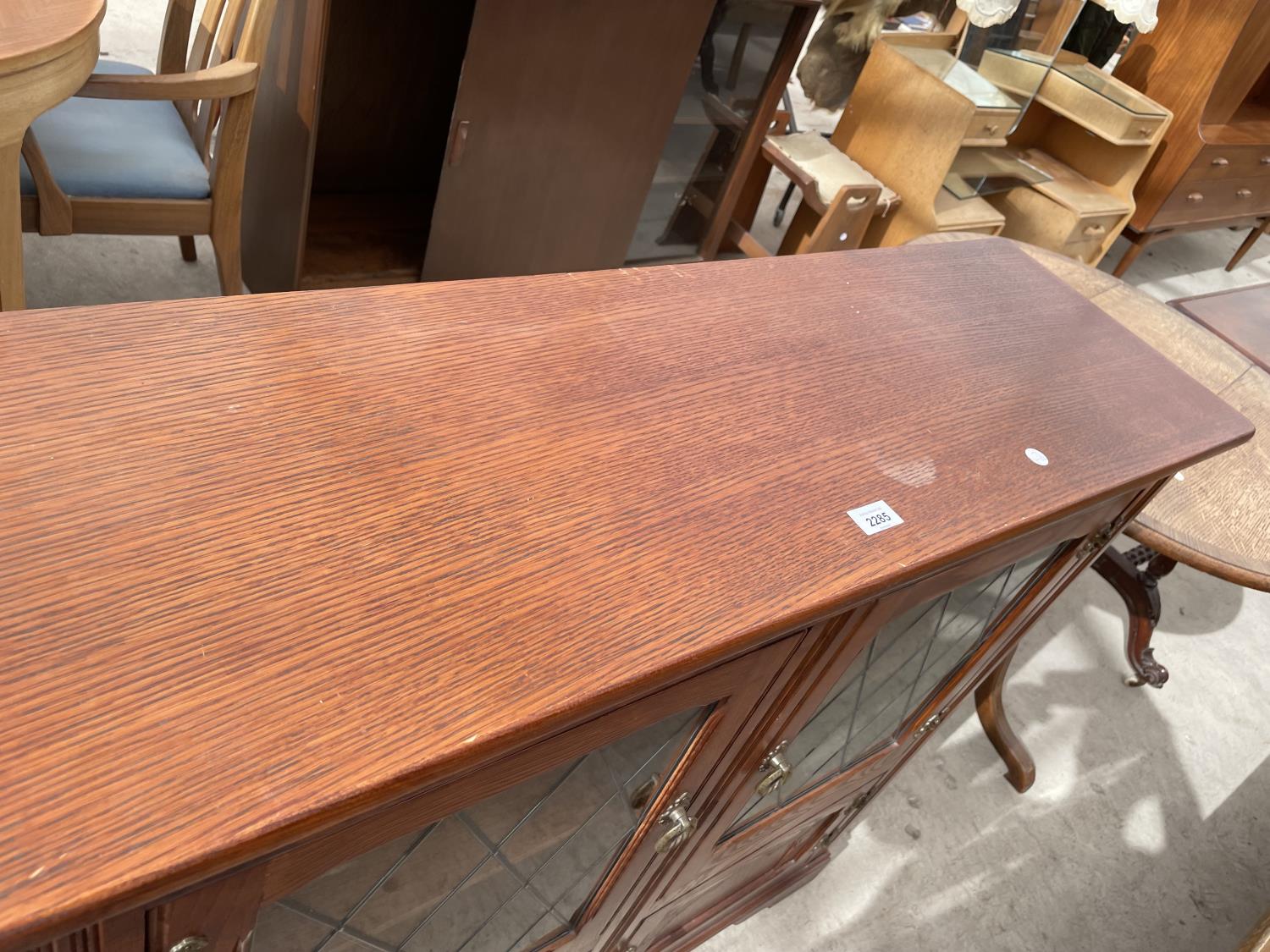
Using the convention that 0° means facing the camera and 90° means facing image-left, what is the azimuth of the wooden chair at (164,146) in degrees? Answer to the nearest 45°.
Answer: approximately 90°

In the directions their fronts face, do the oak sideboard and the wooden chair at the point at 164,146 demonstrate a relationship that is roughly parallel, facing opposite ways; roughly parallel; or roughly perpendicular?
roughly perpendicular

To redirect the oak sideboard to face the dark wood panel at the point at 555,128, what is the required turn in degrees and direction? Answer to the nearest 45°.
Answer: approximately 135° to its left

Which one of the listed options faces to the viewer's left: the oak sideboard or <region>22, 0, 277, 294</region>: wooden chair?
the wooden chair

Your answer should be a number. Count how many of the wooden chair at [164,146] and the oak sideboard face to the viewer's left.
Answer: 1
